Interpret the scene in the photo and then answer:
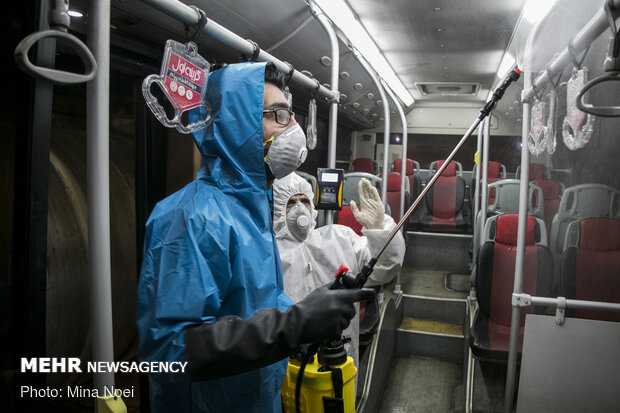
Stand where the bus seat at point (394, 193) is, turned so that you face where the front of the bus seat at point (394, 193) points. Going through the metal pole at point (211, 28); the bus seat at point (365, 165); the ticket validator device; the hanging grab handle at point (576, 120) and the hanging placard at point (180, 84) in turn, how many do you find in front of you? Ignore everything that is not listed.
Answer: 4

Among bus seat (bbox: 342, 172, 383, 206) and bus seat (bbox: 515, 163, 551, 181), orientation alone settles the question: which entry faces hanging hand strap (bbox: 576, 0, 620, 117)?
bus seat (bbox: 515, 163, 551, 181)

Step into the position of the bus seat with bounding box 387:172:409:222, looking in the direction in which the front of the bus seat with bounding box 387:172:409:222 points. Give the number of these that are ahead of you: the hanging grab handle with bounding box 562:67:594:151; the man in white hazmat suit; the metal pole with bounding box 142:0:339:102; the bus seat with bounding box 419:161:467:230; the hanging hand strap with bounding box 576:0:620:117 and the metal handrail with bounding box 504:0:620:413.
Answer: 5

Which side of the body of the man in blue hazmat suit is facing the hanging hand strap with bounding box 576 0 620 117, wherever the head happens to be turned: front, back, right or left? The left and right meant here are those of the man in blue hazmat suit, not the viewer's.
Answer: front

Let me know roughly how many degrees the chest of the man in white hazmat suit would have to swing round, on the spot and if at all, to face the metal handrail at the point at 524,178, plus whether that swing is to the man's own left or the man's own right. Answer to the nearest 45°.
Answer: approximately 90° to the man's own left

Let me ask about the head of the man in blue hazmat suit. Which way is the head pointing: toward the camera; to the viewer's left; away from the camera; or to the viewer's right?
to the viewer's right

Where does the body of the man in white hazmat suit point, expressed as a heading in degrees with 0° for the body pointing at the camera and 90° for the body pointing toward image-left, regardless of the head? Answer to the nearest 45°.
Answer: approximately 0°

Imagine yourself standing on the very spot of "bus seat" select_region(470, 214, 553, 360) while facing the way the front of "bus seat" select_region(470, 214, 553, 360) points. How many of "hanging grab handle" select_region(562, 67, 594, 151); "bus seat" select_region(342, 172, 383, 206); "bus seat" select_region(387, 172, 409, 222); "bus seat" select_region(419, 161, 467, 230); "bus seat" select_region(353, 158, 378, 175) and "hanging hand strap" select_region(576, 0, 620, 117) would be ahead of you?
2
